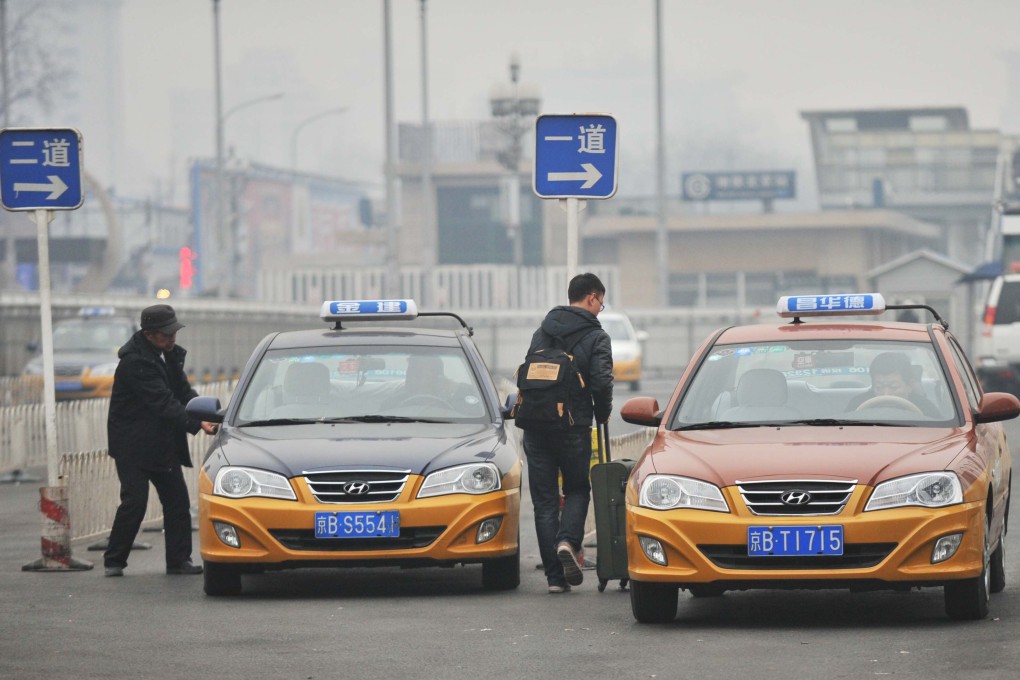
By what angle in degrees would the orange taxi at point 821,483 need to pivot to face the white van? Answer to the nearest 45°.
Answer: approximately 180°

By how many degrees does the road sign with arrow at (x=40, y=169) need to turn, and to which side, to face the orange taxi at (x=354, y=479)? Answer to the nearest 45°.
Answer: approximately 45° to its left

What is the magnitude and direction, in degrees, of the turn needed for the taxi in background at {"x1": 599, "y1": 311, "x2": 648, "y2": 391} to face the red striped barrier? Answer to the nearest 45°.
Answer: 0° — it already faces it

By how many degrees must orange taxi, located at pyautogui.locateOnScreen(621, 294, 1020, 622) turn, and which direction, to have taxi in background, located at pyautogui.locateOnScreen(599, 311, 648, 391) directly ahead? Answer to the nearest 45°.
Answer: approximately 180°

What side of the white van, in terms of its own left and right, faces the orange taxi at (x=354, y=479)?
back

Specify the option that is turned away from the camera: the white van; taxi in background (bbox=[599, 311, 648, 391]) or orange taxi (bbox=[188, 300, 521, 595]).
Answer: the white van

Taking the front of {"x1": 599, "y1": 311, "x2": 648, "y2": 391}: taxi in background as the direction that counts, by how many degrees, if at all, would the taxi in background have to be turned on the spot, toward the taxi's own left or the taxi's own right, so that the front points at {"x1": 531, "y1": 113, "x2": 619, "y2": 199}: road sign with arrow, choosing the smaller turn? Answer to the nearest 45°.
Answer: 0° — it already faces it

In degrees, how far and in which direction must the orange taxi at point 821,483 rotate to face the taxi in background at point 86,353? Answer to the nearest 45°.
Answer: approximately 135° to its right

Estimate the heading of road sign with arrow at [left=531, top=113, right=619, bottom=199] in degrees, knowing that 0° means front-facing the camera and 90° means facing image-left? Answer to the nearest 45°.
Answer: approximately 0°

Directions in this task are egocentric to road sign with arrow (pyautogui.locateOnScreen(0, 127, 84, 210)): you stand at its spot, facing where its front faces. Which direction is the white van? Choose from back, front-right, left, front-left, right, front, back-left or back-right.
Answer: back-left
